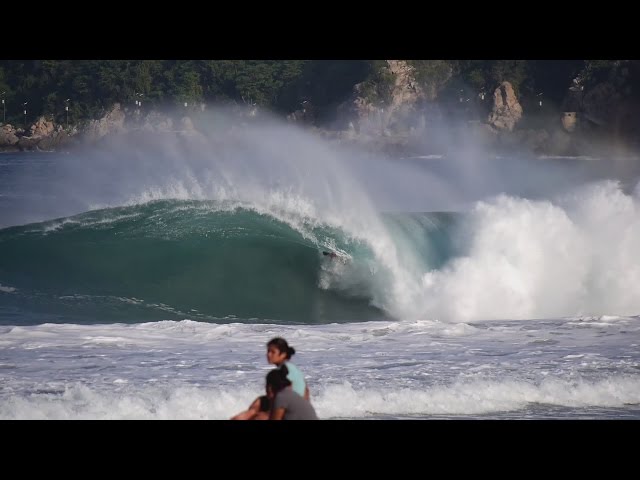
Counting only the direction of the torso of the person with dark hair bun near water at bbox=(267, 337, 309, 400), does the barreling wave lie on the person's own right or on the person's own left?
on the person's own right
